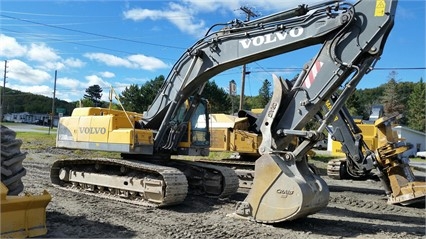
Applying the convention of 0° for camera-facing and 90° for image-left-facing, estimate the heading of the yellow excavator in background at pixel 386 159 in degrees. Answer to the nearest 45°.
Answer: approximately 315°

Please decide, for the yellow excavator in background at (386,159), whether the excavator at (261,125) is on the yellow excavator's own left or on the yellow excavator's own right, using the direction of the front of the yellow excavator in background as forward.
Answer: on the yellow excavator's own right

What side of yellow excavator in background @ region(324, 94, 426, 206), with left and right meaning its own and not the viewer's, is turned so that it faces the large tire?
right

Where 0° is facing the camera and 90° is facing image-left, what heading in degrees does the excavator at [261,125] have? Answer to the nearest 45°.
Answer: approximately 315°
